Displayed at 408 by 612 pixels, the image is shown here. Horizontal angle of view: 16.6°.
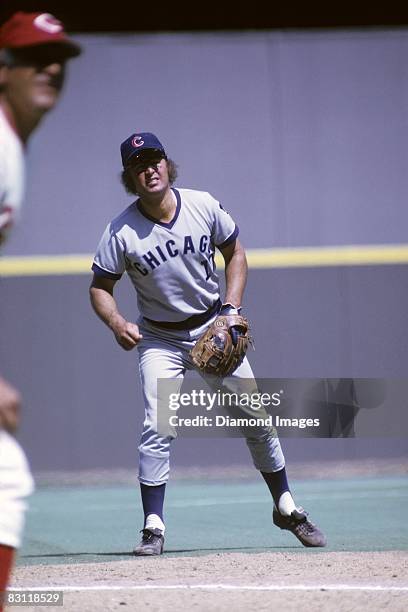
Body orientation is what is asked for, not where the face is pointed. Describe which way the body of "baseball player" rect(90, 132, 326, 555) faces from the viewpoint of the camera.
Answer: toward the camera

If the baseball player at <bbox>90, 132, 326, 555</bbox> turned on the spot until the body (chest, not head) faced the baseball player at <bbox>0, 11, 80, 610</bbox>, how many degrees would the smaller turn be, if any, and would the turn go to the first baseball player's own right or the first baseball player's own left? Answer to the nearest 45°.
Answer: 0° — they already face them
